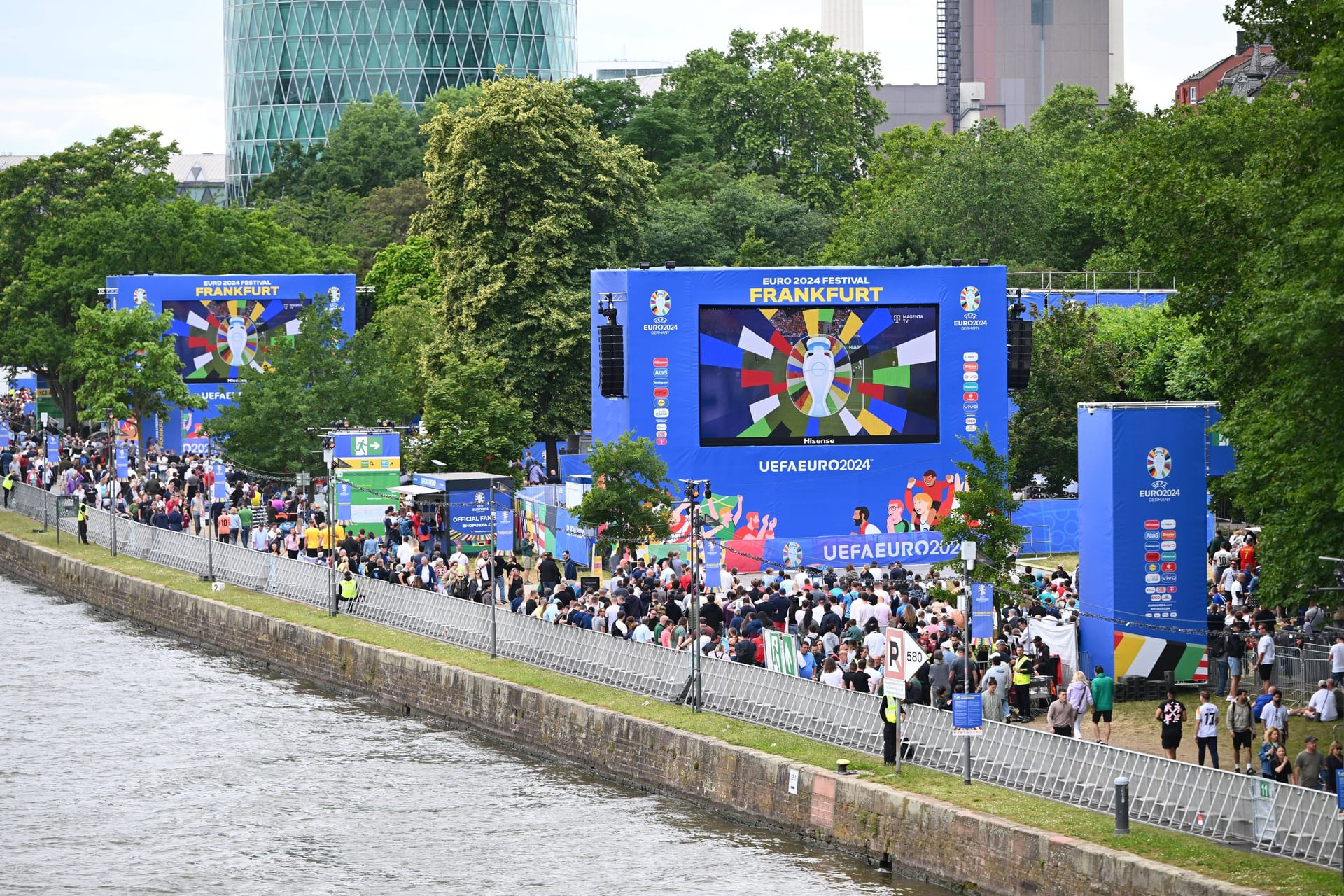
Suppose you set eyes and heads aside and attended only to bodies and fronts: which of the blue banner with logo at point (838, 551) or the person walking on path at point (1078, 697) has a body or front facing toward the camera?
the blue banner with logo

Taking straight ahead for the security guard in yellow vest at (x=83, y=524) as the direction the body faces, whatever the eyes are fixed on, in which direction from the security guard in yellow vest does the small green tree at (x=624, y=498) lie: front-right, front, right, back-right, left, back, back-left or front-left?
right

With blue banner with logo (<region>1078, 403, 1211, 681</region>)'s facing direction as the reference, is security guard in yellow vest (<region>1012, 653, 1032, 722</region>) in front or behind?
in front

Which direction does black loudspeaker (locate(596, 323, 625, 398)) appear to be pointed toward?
toward the camera

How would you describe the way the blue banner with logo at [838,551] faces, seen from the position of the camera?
facing the viewer

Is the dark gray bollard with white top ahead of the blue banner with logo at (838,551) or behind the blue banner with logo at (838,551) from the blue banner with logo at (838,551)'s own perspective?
ahead

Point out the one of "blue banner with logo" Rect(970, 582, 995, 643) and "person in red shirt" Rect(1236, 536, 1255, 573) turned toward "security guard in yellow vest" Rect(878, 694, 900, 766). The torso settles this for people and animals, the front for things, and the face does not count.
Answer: the blue banner with logo

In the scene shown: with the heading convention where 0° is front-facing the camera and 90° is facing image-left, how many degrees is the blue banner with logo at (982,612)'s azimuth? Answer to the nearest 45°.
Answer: approximately 0°
